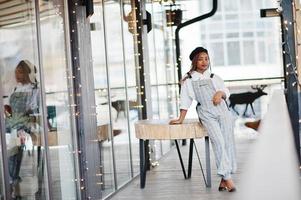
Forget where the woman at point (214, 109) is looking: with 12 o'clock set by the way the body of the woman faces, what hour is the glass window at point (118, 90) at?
The glass window is roughly at 4 o'clock from the woman.

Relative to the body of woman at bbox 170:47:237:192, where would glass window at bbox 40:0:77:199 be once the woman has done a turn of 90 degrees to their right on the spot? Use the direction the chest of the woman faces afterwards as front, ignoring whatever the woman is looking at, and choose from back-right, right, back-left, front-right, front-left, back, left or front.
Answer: front-left

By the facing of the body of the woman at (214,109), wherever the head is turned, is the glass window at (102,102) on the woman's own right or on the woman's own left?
on the woman's own right

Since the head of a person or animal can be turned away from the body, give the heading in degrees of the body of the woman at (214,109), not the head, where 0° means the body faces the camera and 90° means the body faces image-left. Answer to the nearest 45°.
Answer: approximately 0°
